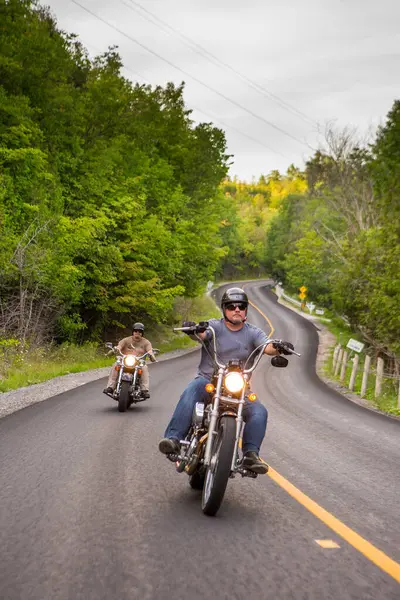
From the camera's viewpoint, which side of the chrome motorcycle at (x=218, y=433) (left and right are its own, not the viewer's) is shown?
front

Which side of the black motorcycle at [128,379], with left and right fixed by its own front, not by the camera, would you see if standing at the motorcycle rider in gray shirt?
front

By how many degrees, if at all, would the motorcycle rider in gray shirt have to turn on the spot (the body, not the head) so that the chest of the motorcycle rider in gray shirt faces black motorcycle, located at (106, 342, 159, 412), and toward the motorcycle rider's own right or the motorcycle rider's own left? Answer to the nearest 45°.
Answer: approximately 180°

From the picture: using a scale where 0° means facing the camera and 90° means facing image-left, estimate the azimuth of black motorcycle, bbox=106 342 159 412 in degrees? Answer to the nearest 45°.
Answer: approximately 0°

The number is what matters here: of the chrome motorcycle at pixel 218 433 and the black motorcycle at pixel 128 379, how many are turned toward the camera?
2
